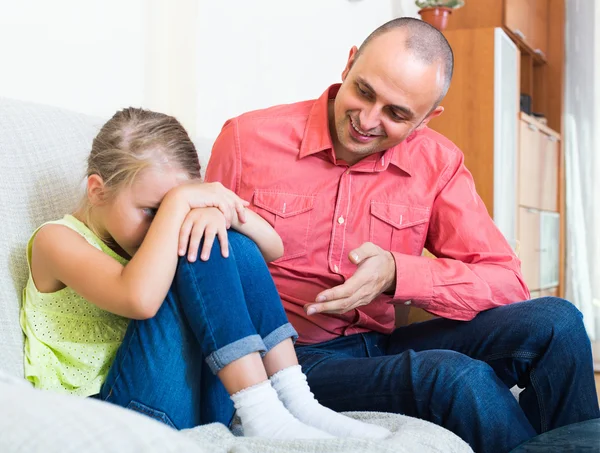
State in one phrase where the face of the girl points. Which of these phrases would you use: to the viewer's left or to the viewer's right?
to the viewer's right

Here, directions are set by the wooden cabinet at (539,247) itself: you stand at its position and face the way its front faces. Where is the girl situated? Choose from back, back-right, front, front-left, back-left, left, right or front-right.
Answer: front-right

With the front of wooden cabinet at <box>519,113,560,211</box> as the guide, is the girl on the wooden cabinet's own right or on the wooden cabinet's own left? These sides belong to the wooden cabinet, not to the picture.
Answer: on the wooden cabinet's own right

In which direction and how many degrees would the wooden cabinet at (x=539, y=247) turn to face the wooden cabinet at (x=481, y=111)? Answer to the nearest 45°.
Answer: approximately 45° to its right

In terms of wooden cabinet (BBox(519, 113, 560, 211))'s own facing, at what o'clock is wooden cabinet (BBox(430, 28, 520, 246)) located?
wooden cabinet (BBox(430, 28, 520, 246)) is roughly at 2 o'clock from wooden cabinet (BBox(519, 113, 560, 211)).

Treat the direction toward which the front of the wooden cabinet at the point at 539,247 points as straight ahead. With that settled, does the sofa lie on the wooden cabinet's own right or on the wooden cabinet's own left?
on the wooden cabinet's own right

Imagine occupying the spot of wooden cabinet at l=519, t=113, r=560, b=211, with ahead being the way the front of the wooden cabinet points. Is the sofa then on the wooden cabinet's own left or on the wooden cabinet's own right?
on the wooden cabinet's own right
